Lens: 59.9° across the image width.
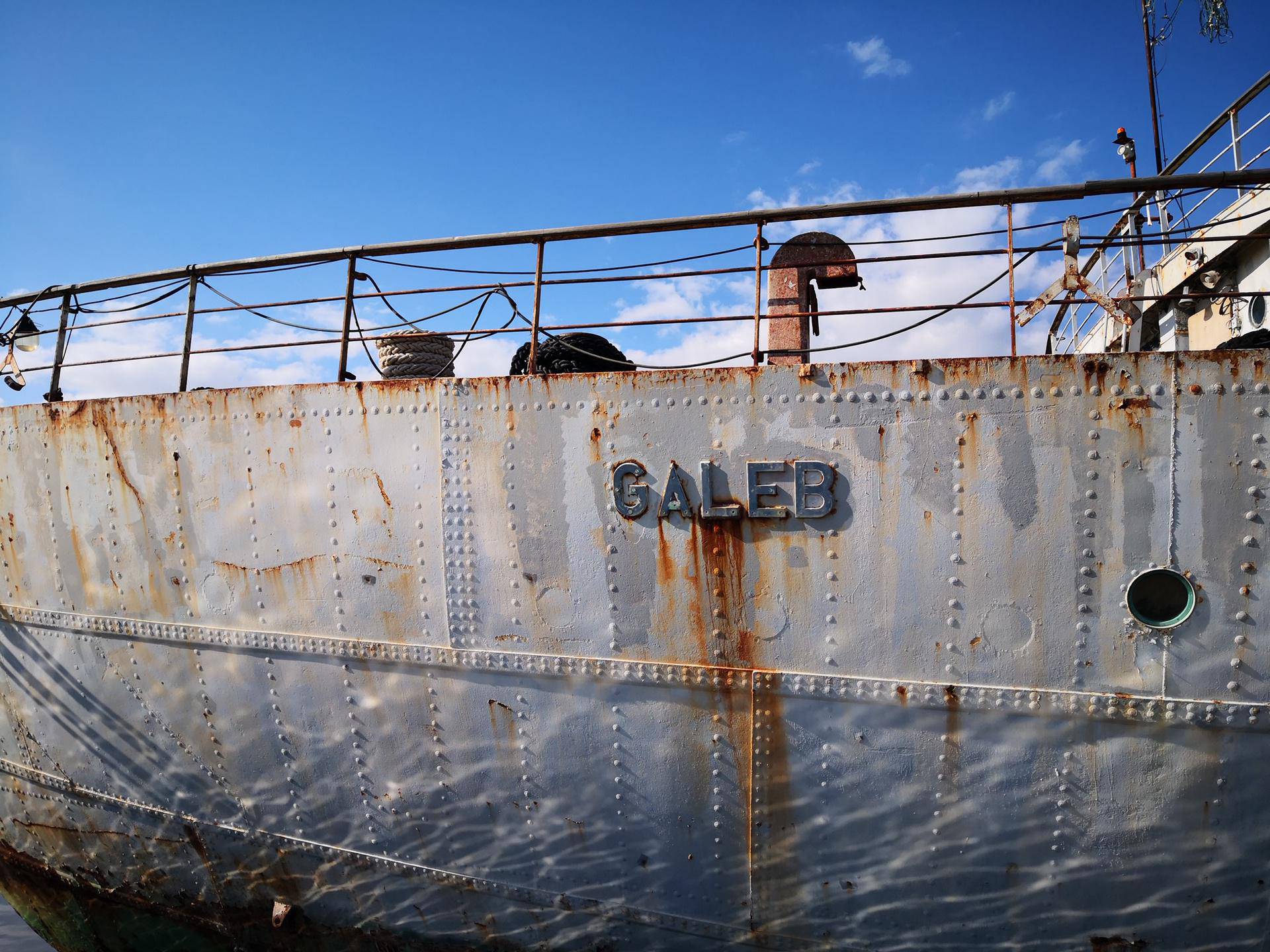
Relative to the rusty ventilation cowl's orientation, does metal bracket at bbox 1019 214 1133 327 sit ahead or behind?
ahead

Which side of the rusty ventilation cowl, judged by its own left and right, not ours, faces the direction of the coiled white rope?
back

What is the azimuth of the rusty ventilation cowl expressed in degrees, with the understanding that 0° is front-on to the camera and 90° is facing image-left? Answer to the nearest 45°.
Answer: approximately 270°

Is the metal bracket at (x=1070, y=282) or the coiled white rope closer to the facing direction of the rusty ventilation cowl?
the metal bracket

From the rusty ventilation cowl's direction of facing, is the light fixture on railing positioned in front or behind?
behind
